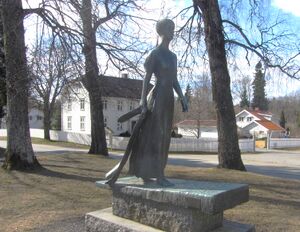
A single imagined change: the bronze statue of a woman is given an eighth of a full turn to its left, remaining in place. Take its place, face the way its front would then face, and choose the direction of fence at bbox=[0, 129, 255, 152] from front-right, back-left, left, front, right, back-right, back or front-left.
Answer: left

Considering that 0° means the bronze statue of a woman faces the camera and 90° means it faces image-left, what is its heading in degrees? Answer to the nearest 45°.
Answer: approximately 315°
